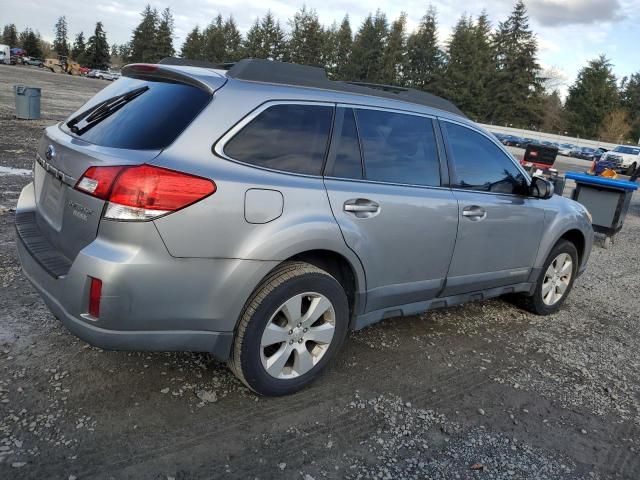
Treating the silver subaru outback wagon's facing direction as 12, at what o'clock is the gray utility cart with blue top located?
The gray utility cart with blue top is roughly at 12 o'clock from the silver subaru outback wagon.

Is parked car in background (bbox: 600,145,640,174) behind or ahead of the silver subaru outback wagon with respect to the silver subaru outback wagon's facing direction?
ahead

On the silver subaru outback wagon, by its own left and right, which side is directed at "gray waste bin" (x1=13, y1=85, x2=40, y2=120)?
left

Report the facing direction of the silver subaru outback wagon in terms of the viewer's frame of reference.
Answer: facing away from the viewer and to the right of the viewer

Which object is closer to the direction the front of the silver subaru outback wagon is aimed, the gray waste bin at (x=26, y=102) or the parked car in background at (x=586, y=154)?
the parked car in background

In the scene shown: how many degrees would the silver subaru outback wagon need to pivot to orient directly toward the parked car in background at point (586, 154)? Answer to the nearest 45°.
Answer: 0° — it already faces it
